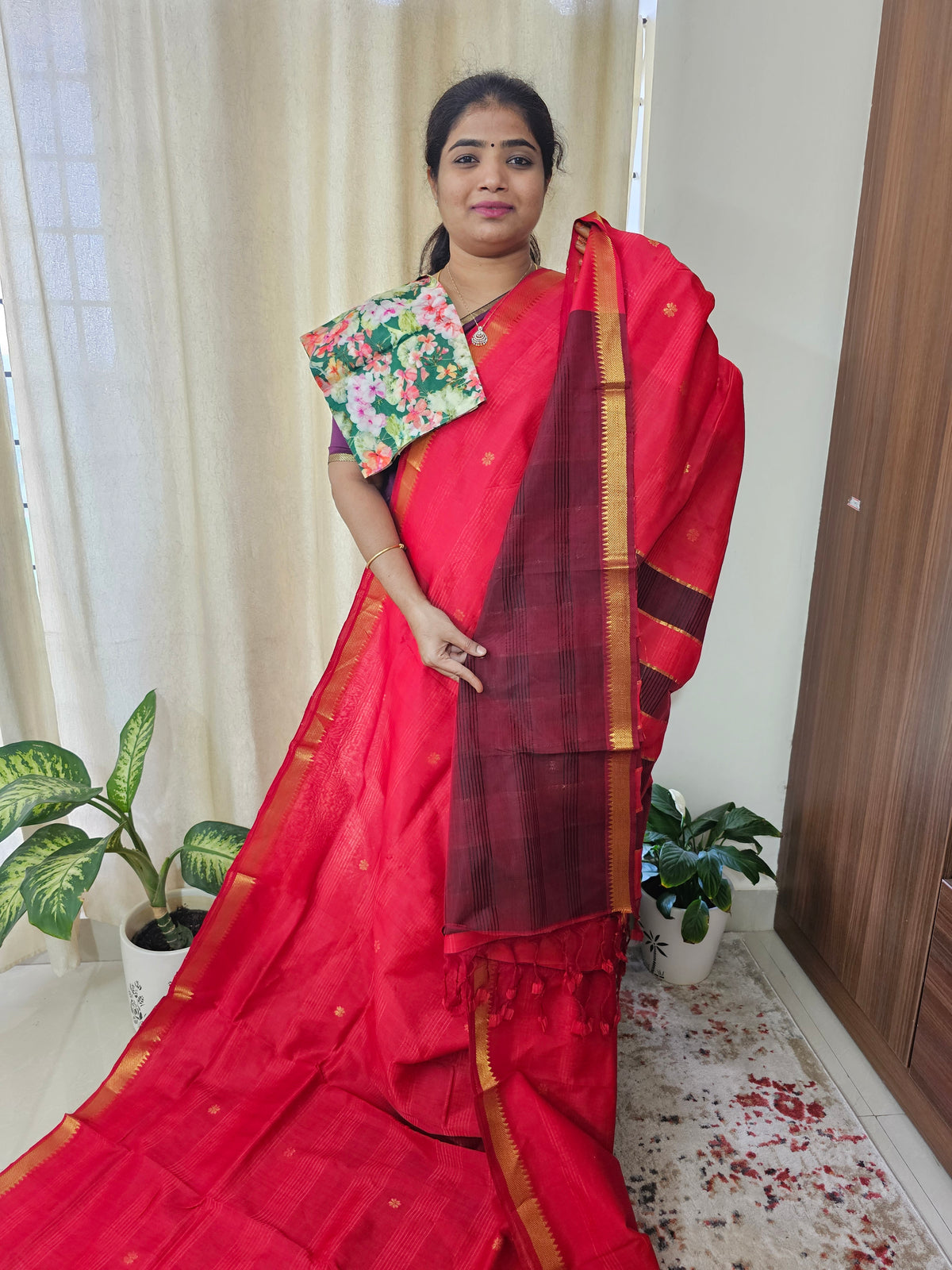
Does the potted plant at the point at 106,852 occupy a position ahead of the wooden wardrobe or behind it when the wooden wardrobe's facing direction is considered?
ahead

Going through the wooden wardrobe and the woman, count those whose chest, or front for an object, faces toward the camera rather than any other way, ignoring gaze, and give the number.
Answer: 1

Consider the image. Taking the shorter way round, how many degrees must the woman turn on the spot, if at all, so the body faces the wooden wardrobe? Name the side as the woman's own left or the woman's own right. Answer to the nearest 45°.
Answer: approximately 90° to the woman's own left

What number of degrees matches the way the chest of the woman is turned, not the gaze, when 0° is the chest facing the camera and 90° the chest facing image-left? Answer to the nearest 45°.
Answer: approximately 0°

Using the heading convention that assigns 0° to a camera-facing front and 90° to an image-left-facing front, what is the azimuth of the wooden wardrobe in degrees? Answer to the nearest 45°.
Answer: approximately 90°
